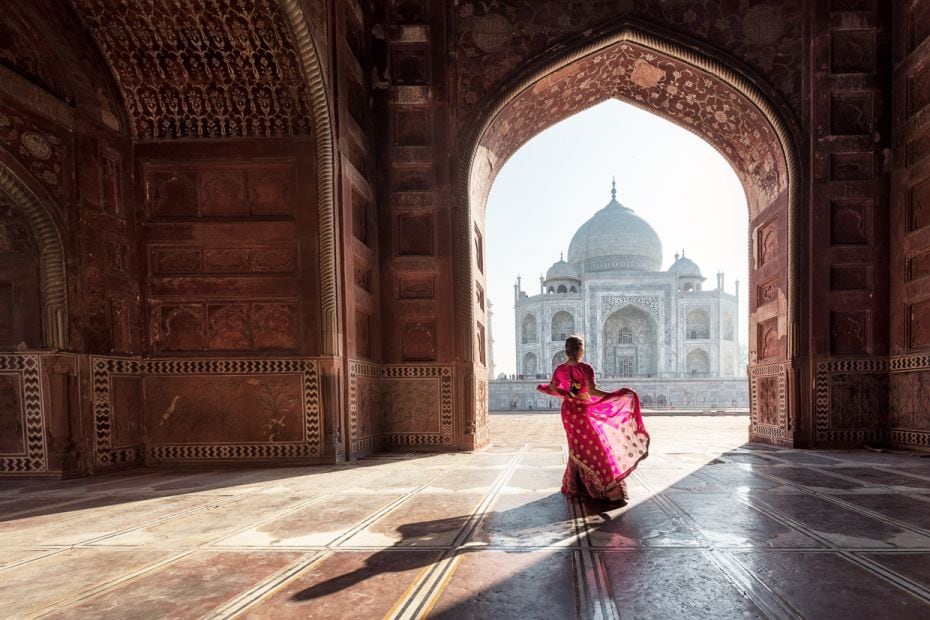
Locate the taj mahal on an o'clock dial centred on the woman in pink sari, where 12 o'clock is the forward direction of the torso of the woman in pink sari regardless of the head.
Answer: The taj mahal is roughly at 12 o'clock from the woman in pink sari.

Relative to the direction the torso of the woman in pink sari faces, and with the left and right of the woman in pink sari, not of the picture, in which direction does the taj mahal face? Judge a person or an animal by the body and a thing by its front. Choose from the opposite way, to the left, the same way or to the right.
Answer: the opposite way

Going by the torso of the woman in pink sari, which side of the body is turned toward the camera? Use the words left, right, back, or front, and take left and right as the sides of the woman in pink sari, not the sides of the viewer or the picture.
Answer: back

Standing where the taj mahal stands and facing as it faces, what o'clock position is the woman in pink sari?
The woman in pink sari is roughly at 12 o'clock from the taj mahal.

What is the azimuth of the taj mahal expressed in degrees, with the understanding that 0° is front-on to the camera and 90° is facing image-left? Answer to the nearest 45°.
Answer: approximately 0°

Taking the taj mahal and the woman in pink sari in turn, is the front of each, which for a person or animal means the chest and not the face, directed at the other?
yes

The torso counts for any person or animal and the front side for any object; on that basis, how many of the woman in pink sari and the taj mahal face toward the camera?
1
